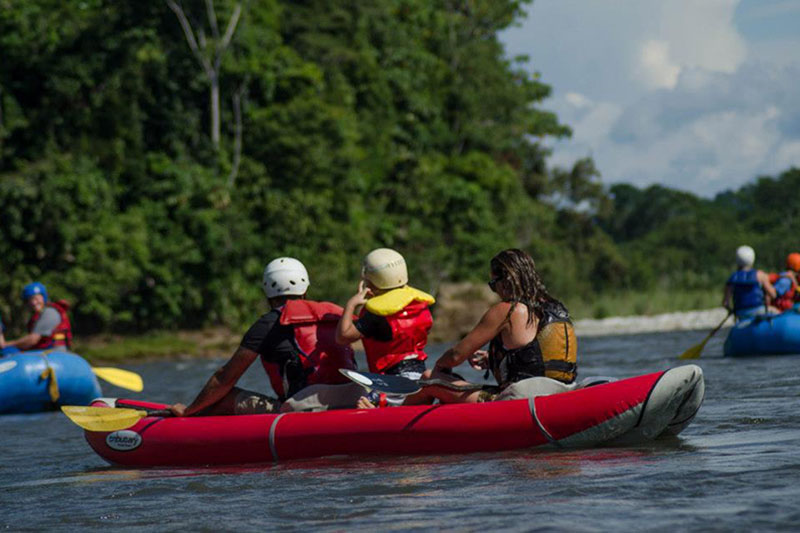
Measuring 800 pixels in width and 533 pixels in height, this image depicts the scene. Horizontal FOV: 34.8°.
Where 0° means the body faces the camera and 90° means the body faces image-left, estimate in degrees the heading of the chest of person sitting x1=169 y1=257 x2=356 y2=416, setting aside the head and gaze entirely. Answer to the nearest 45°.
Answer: approximately 135°

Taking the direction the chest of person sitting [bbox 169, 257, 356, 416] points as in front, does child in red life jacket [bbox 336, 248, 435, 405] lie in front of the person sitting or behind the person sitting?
behind

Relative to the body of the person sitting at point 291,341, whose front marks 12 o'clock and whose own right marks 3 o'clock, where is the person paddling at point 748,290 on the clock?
the person paddling at point 748,290 is roughly at 3 o'clock from the person sitting at point 291,341.

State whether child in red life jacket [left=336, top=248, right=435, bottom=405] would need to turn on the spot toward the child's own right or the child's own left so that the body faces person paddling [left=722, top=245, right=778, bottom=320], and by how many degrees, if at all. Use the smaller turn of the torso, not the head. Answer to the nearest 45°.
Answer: approximately 90° to the child's own right

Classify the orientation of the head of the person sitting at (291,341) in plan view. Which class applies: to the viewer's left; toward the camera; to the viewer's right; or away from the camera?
away from the camera

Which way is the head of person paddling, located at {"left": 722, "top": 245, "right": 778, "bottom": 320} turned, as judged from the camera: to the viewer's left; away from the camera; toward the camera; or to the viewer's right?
away from the camera

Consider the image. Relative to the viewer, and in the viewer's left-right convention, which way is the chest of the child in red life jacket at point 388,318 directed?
facing away from the viewer and to the left of the viewer

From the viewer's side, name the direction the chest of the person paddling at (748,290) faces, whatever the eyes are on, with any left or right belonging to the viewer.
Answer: facing away from the viewer
